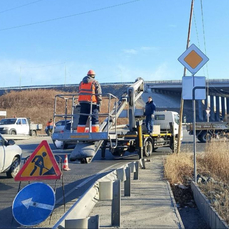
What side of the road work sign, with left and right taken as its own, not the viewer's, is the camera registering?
front

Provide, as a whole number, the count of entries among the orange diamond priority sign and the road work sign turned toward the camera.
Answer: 2

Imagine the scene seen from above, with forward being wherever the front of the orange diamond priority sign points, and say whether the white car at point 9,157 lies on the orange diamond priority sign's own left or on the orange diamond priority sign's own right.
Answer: on the orange diamond priority sign's own right

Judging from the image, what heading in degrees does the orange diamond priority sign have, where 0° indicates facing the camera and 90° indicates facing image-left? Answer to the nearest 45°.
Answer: approximately 0°

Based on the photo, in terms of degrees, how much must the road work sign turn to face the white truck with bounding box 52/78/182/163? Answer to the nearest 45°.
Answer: approximately 135° to its left

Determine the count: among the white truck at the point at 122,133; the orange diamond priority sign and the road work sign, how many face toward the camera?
2
